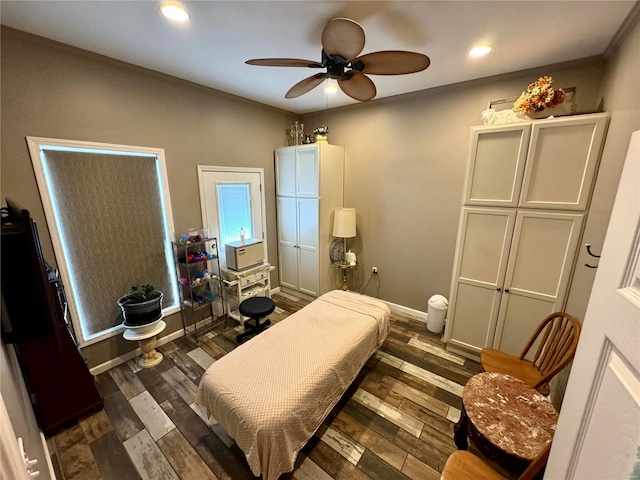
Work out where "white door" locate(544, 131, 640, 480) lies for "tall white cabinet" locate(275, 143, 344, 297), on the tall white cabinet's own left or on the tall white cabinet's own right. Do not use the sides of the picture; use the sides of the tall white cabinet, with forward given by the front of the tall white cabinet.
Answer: on the tall white cabinet's own left

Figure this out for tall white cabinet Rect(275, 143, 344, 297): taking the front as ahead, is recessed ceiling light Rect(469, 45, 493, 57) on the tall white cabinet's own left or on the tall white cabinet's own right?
on the tall white cabinet's own left

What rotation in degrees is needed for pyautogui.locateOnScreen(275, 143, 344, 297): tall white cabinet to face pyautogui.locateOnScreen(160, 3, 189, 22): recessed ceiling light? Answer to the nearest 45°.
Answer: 0° — it already faces it

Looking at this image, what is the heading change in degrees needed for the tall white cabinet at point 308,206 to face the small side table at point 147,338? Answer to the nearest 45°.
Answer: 0° — it already faces it

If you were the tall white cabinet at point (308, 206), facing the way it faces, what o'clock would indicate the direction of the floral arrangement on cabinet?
The floral arrangement on cabinet is roughly at 9 o'clock from the tall white cabinet.

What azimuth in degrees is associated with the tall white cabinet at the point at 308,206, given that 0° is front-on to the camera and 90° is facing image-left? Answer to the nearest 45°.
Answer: approximately 45°

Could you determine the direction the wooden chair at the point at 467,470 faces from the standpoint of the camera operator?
facing away from the viewer and to the left of the viewer
